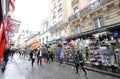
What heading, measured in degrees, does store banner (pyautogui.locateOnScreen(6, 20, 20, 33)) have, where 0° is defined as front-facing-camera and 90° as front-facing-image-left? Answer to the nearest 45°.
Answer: approximately 0°

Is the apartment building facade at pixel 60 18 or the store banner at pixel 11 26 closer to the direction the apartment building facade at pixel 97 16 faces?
the store banner

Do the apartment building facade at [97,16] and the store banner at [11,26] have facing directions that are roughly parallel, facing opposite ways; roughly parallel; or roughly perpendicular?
roughly perpendicular

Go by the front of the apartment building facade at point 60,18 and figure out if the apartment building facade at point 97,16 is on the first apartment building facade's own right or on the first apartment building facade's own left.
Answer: on the first apartment building facade's own left

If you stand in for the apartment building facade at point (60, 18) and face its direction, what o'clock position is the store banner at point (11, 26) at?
The store banner is roughly at 11 o'clock from the apartment building facade.

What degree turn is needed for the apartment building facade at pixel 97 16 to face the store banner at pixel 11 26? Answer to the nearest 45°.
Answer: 0° — it already faces it

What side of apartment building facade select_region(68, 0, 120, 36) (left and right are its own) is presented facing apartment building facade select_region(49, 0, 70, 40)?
right

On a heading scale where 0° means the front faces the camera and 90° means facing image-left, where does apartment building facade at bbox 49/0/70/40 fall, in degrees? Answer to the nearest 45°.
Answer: approximately 45°

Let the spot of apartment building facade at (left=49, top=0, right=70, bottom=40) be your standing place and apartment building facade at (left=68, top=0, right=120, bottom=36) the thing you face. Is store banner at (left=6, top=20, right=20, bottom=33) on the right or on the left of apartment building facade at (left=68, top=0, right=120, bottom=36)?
right

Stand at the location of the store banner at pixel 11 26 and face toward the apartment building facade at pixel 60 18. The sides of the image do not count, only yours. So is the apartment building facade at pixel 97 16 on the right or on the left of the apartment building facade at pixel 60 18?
right
